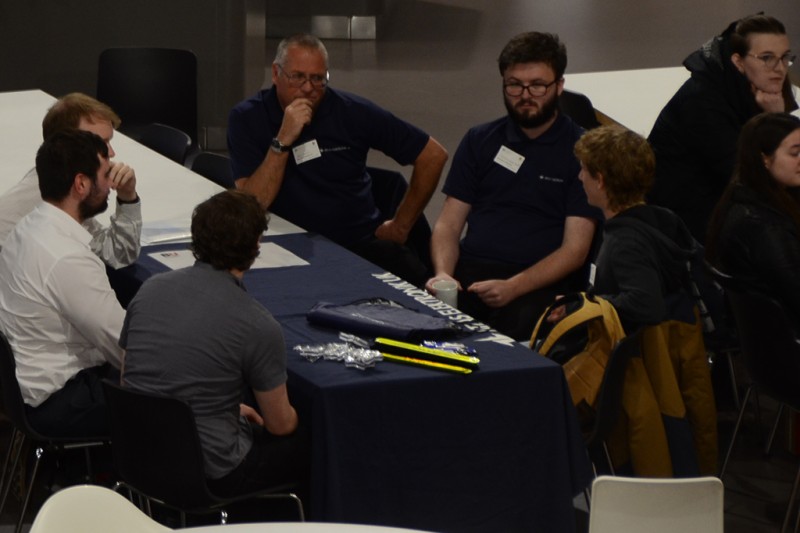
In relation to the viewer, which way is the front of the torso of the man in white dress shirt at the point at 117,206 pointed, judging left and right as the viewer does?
facing to the right of the viewer

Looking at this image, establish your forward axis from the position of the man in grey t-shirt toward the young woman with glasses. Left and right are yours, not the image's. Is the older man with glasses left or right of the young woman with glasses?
left

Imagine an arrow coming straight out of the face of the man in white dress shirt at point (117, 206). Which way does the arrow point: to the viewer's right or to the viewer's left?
to the viewer's right

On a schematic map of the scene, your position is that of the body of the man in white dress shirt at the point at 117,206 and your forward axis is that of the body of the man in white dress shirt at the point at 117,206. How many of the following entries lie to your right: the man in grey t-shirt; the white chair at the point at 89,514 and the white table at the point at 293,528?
3

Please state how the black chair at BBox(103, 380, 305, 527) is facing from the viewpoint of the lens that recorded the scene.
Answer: facing away from the viewer and to the right of the viewer

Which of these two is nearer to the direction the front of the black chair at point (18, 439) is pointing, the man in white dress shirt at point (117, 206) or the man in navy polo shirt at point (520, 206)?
the man in navy polo shirt

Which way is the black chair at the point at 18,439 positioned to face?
to the viewer's right

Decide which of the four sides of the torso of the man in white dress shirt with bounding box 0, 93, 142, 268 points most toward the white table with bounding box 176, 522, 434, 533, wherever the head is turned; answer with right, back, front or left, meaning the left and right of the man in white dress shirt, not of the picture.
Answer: right
